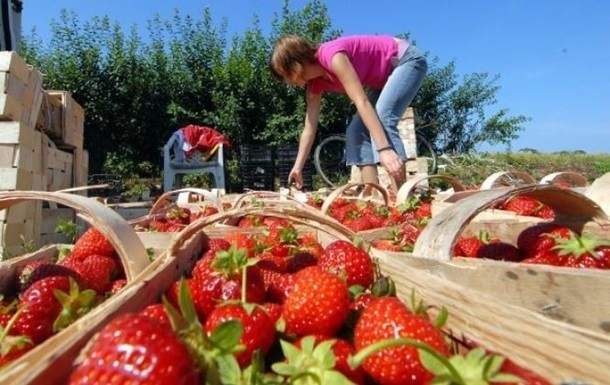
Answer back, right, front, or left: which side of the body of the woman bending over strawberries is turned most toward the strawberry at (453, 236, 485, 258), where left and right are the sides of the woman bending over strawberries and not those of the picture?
left

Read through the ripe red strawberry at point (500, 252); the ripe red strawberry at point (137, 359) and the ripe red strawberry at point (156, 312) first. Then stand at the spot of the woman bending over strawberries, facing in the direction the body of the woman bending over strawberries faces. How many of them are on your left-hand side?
3

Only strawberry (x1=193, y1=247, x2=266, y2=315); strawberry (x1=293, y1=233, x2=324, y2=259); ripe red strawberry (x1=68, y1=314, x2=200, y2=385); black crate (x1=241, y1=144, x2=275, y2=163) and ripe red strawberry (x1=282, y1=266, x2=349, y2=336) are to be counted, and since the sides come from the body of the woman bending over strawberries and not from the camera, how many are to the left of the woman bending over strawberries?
4

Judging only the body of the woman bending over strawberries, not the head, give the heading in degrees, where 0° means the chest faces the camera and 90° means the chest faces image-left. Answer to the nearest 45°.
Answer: approximately 90°

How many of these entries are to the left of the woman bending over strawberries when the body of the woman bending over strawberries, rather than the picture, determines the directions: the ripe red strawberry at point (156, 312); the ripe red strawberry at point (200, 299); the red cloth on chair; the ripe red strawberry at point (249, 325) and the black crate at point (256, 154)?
3

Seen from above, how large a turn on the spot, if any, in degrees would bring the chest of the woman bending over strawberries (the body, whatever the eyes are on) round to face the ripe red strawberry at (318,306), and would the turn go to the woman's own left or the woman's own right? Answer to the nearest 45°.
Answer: approximately 90° to the woman's own left

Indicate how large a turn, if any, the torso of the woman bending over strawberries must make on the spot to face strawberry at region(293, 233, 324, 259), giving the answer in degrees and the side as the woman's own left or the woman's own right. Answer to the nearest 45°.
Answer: approximately 90° to the woman's own left

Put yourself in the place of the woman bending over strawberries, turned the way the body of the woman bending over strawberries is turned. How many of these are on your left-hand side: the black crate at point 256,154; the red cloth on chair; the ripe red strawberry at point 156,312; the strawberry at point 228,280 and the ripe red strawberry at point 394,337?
3

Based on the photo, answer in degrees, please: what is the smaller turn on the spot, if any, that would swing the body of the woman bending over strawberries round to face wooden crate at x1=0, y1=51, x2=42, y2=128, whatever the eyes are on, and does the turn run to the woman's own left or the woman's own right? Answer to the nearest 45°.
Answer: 0° — they already face it

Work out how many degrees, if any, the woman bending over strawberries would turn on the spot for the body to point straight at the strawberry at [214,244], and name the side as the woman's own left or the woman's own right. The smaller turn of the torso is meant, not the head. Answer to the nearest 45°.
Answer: approximately 90° to the woman's own left

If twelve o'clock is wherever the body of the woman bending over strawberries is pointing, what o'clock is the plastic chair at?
The plastic chair is roughly at 2 o'clock from the woman bending over strawberries.
